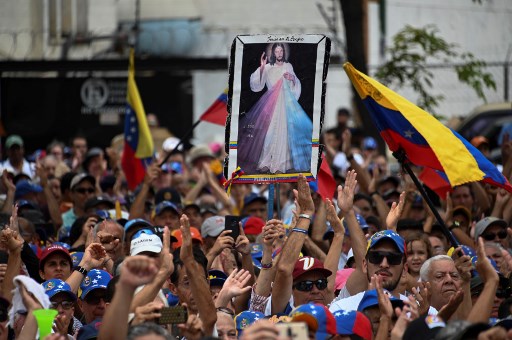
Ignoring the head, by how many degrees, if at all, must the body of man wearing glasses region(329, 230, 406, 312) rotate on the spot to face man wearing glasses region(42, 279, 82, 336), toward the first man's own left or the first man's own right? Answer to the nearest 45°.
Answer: approximately 90° to the first man's own right

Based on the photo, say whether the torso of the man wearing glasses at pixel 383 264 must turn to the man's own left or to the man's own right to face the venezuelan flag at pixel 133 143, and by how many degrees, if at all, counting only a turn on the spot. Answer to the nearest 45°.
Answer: approximately 135° to the man's own right

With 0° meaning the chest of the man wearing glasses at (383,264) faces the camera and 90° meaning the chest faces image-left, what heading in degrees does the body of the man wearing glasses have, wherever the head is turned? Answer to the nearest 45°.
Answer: approximately 0°

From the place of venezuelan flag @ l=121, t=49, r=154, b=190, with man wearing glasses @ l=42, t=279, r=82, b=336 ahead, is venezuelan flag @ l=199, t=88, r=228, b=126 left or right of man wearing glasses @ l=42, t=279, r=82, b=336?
left

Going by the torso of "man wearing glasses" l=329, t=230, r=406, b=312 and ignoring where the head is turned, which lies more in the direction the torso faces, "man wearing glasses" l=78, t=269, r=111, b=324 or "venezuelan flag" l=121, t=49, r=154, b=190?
the man wearing glasses

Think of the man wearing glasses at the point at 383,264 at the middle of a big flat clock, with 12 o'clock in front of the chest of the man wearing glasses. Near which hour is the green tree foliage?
The green tree foliage is roughly at 6 o'clock from the man wearing glasses.

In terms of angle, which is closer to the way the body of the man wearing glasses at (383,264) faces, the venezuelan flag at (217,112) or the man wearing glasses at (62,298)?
the man wearing glasses

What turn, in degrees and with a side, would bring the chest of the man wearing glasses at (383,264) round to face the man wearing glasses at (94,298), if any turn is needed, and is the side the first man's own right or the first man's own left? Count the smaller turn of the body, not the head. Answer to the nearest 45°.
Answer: approximately 90° to the first man's own right

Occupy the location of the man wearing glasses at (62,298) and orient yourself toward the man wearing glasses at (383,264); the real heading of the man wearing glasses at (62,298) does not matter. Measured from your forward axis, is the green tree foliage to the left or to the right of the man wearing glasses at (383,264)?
left
